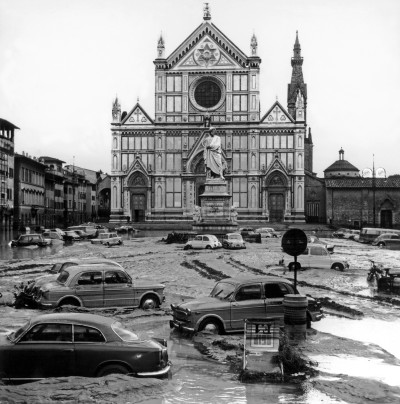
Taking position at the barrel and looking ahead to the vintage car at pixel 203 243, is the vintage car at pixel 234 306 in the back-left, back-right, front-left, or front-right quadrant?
front-left

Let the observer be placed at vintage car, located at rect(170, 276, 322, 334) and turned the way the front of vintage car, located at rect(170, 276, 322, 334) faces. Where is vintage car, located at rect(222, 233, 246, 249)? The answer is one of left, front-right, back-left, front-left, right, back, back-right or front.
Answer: back-right

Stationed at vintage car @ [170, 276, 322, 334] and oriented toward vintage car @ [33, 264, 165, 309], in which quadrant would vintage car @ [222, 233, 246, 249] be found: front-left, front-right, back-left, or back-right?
front-right

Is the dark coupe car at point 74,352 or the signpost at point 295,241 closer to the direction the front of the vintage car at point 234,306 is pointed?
the dark coupe car

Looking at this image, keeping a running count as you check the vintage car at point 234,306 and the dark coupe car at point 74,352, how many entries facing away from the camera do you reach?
0

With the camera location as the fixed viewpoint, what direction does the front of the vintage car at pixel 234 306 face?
facing the viewer and to the left of the viewer

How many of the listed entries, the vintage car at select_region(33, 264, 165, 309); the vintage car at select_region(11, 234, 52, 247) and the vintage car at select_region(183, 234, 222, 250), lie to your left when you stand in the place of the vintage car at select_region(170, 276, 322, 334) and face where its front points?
0

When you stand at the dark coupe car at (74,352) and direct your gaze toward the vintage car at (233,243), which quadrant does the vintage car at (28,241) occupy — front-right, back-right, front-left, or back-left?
front-left
